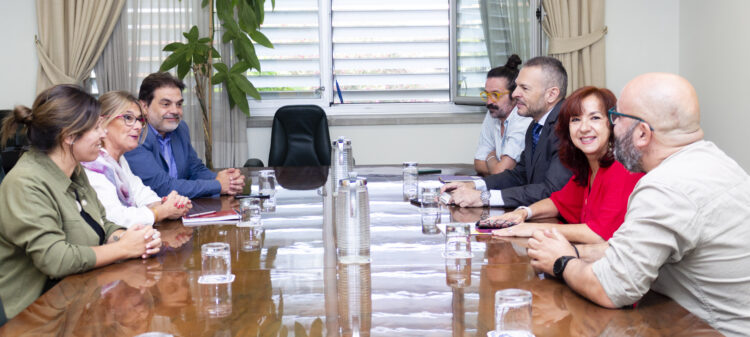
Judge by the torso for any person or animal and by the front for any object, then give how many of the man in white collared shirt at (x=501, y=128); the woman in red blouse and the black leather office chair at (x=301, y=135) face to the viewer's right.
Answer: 0

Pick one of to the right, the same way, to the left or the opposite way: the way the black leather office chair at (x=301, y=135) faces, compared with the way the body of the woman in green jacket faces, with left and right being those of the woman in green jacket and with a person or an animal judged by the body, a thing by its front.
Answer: to the right

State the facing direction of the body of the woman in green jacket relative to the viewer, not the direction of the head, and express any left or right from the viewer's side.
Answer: facing to the right of the viewer

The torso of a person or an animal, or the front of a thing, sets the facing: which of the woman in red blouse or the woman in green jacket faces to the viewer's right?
the woman in green jacket

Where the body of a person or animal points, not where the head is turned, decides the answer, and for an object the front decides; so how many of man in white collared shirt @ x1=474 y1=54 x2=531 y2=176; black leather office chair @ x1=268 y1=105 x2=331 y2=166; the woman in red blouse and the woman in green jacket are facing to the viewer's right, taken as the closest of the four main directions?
1

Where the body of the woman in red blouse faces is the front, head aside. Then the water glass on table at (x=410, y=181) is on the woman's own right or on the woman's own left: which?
on the woman's own right

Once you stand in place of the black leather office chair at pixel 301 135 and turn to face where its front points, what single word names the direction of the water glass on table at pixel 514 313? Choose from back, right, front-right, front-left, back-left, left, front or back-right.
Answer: front

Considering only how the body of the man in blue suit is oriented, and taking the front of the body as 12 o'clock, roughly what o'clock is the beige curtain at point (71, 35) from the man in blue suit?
The beige curtain is roughly at 7 o'clock from the man in blue suit.

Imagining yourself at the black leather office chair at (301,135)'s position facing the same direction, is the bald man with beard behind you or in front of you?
in front

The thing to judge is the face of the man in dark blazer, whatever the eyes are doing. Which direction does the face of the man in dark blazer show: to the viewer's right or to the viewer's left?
to the viewer's left

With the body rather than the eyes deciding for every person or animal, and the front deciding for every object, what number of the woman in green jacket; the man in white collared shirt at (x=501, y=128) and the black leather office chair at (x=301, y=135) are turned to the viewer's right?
1

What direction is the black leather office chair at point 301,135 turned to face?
toward the camera

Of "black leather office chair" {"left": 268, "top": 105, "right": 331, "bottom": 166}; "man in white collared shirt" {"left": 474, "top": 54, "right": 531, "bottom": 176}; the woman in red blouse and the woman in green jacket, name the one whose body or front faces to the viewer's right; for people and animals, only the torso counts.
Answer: the woman in green jacket

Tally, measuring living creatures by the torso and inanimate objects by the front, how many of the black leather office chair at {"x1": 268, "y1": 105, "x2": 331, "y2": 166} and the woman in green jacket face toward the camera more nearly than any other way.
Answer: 1

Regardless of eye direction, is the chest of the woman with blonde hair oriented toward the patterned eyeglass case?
yes

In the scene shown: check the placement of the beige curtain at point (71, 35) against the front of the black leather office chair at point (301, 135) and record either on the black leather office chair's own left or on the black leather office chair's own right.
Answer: on the black leather office chair's own right
